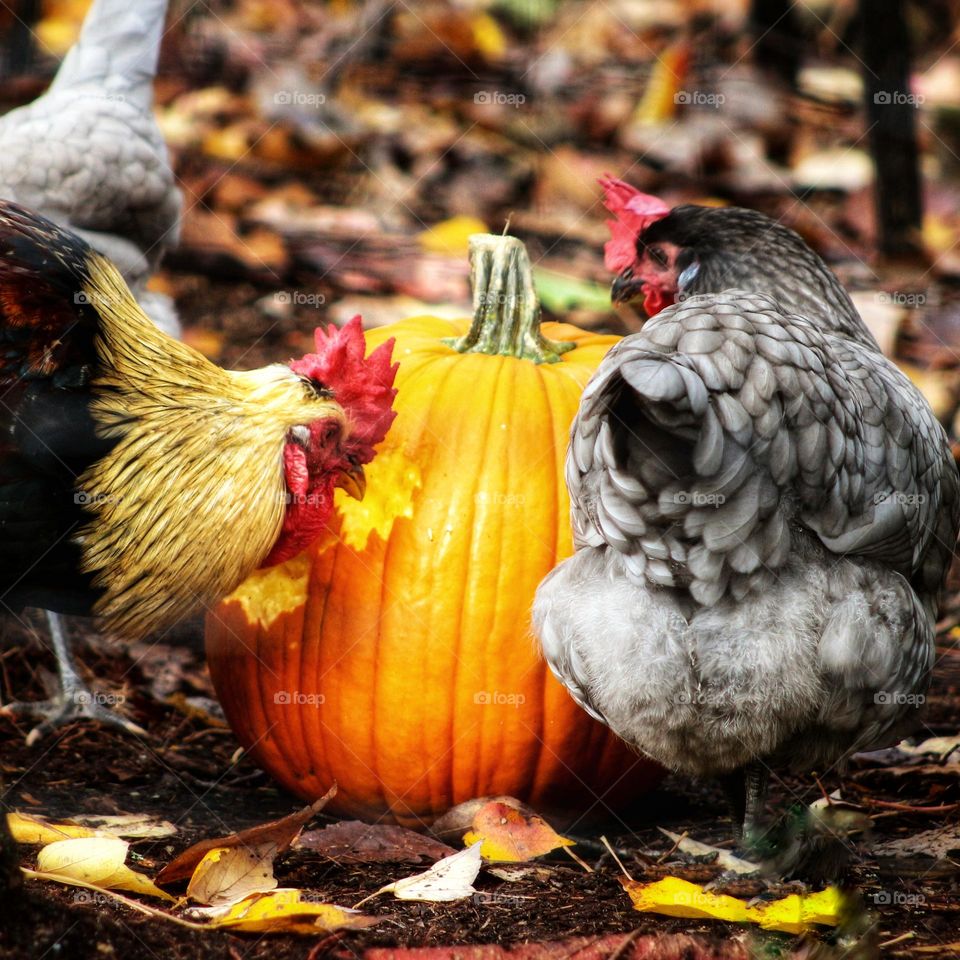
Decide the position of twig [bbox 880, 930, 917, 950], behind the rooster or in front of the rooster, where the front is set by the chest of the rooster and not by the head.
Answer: in front

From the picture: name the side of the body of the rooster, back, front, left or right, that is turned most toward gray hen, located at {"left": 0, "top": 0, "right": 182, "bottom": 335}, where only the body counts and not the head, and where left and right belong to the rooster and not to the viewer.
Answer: left

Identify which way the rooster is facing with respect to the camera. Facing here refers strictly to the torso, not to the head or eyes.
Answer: to the viewer's right
